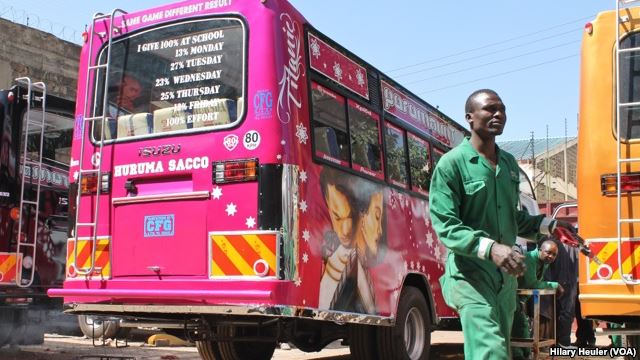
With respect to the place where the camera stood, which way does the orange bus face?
facing away from the viewer

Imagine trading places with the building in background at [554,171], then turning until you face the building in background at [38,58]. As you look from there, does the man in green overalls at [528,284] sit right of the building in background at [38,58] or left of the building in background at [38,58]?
left

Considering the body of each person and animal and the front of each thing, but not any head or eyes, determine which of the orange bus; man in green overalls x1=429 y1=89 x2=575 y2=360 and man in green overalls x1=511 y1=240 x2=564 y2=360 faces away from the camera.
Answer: the orange bus

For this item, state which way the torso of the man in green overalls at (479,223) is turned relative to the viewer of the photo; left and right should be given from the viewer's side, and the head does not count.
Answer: facing the viewer and to the right of the viewer

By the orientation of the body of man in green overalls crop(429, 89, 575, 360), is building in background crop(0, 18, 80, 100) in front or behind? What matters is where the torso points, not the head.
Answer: behind

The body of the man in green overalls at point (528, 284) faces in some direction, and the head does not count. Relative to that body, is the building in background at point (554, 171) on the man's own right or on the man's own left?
on the man's own left

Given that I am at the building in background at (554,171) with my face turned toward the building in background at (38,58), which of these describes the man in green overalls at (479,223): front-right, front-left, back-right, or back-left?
front-left

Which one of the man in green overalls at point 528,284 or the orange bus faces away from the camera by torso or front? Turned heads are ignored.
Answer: the orange bus

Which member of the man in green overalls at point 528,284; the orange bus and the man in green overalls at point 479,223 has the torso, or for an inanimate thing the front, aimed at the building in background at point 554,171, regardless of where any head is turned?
the orange bus

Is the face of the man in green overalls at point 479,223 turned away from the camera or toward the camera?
toward the camera

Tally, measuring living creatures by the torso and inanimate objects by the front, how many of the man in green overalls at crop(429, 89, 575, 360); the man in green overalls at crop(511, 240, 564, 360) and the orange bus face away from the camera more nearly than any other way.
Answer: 1

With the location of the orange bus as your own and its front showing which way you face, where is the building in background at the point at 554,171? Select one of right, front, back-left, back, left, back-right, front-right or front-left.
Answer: front

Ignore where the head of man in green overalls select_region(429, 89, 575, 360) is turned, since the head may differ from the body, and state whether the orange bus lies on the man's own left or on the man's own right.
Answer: on the man's own left

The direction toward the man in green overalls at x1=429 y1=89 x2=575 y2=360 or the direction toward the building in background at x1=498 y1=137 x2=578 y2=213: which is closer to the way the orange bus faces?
the building in background
